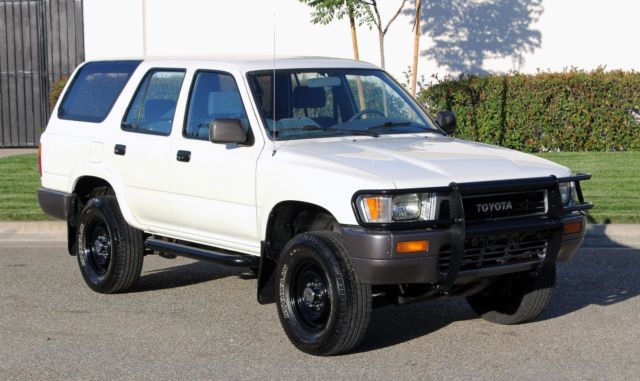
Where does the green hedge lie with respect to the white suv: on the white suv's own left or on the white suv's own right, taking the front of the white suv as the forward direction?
on the white suv's own left

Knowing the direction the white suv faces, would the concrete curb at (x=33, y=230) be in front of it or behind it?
behind

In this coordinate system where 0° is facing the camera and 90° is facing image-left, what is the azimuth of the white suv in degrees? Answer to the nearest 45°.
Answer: approximately 315°

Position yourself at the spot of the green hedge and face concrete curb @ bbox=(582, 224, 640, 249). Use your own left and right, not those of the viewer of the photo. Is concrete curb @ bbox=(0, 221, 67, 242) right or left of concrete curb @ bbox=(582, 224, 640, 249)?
right

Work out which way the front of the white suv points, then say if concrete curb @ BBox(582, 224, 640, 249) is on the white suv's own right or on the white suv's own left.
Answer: on the white suv's own left
